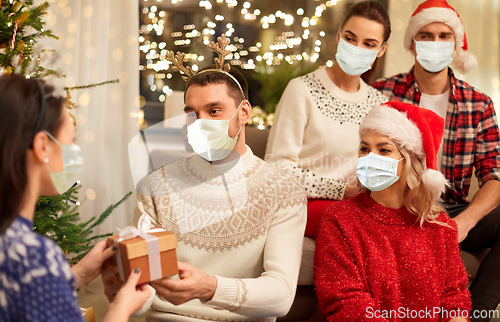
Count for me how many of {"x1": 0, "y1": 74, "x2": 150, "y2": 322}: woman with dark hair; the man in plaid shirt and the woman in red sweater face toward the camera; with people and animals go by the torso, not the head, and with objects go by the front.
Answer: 2

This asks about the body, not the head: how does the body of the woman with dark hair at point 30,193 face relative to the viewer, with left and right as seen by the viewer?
facing away from the viewer and to the right of the viewer

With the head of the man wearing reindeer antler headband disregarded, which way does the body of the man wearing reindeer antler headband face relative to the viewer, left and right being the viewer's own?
facing the viewer and to the left of the viewer

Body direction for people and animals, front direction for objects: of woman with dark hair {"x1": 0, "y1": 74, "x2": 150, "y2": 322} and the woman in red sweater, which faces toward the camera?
the woman in red sweater

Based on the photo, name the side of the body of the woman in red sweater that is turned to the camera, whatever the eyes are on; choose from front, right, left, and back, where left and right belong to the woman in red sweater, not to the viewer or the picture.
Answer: front

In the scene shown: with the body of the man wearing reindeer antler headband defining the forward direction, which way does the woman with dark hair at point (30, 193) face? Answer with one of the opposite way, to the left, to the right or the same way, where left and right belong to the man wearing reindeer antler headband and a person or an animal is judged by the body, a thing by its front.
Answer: the opposite way

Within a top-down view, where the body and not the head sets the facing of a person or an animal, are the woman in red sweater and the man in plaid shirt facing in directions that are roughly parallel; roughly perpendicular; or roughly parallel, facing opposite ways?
roughly parallel

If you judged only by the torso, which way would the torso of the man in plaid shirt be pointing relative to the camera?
toward the camera

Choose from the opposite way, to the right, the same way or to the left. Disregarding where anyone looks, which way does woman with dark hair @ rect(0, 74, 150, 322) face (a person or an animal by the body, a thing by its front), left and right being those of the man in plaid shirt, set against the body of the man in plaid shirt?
the opposite way

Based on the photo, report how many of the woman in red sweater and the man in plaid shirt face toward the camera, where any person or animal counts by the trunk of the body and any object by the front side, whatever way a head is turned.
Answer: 2

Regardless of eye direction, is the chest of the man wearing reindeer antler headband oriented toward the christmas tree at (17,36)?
no

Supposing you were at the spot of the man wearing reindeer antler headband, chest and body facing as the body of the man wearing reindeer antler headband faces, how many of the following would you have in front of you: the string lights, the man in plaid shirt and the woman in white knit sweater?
0

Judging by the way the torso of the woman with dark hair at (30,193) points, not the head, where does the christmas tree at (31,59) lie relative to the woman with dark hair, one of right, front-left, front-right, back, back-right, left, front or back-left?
front-left

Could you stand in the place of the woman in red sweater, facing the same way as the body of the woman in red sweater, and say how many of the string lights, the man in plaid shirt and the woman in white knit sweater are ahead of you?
0
